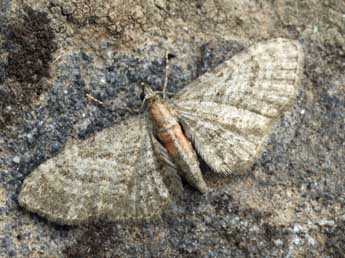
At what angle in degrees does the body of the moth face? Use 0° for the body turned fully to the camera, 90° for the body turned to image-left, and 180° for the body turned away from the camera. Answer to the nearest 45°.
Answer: approximately 135°
